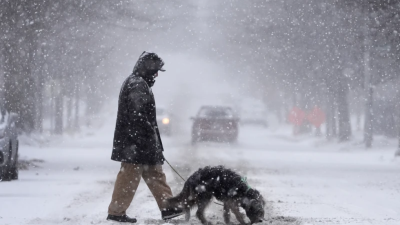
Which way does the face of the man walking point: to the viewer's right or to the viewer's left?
to the viewer's right

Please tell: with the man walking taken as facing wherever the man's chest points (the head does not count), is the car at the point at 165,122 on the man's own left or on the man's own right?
on the man's own left

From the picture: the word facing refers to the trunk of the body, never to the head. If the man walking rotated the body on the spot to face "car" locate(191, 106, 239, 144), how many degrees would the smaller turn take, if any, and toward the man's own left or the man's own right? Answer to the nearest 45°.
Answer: approximately 90° to the man's own left

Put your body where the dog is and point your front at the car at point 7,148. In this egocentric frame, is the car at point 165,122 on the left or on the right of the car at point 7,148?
right

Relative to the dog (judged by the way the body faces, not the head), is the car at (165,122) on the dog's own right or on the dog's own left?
on the dog's own left

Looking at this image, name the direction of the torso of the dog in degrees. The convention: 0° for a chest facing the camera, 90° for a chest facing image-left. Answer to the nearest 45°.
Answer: approximately 270°

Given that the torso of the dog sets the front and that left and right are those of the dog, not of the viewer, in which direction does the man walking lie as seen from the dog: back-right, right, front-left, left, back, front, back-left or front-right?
back

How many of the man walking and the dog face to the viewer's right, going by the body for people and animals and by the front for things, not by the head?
2

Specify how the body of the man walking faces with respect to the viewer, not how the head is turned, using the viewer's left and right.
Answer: facing to the right of the viewer

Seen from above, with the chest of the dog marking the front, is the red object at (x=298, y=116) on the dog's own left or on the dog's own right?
on the dog's own left
